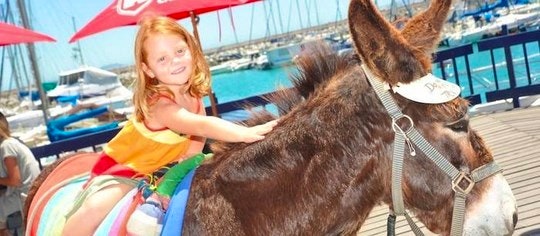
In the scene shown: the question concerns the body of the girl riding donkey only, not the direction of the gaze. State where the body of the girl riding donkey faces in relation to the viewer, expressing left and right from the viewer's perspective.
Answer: facing to the right of the viewer
